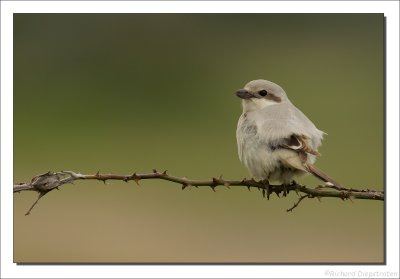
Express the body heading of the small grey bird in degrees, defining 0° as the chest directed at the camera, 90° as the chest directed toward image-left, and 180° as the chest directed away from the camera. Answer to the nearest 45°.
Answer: approximately 90°
